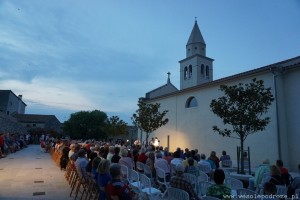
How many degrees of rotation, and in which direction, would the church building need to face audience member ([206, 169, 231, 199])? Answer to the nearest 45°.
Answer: approximately 135° to its left

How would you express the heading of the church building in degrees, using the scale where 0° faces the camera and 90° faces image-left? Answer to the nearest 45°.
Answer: approximately 135°

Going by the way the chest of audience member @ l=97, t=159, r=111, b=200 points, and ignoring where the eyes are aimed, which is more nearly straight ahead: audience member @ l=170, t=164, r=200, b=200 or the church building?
the church building

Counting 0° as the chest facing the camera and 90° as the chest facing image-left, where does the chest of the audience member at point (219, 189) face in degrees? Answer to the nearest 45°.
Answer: approximately 180°

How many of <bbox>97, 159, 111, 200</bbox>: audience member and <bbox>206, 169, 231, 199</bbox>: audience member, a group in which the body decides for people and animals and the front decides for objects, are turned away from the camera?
2

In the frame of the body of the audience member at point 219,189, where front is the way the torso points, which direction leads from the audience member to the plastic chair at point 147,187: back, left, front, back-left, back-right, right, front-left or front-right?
front-left

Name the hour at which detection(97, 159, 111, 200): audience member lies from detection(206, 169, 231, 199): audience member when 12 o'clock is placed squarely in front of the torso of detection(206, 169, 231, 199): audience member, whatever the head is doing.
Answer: detection(97, 159, 111, 200): audience member is roughly at 9 o'clock from detection(206, 169, 231, 199): audience member.

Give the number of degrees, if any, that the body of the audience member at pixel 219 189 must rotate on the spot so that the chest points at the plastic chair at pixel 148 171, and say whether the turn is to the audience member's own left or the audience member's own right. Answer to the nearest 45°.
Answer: approximately 45° to the audience member's own left

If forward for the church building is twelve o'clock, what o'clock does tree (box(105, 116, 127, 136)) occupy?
The tree is roughly at 12 o'clock from the church building.

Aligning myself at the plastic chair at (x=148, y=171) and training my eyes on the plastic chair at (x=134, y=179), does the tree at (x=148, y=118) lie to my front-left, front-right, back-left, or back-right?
back-right

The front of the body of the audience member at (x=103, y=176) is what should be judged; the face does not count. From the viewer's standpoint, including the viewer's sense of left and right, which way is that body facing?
facing away from the viewer
